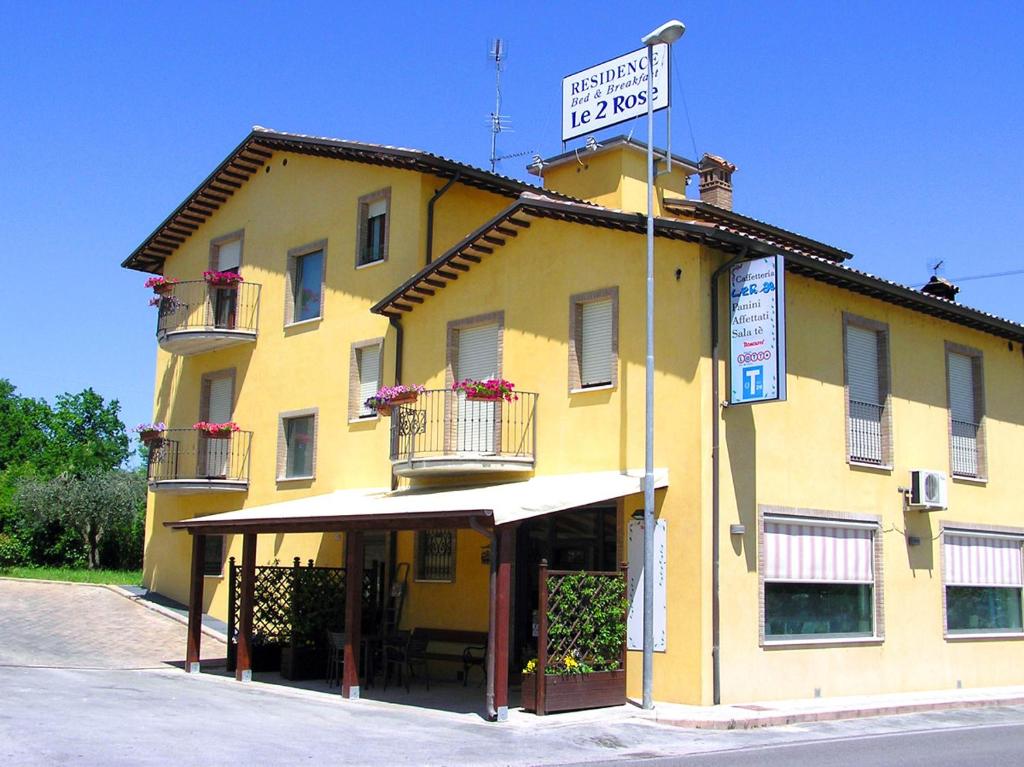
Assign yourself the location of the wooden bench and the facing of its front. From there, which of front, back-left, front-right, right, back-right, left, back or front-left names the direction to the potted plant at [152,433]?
right

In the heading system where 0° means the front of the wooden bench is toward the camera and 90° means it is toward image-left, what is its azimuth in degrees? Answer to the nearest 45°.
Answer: approximately 45°

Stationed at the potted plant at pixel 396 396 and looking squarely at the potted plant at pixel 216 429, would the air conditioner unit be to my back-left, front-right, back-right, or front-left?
back-right

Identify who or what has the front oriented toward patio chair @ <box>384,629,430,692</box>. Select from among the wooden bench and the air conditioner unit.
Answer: the wooden bench

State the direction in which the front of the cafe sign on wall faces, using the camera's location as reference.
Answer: facing the viewer and to the left of the viewer

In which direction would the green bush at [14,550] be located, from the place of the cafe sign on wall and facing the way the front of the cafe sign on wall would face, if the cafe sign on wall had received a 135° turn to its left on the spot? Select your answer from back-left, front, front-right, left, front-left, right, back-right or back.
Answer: back-left

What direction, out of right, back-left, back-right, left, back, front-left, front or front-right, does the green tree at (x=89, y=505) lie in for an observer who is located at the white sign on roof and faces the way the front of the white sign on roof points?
right

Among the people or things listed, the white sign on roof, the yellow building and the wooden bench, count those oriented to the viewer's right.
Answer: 0

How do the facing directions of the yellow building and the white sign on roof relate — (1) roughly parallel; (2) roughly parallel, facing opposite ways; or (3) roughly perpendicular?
roughly parallel

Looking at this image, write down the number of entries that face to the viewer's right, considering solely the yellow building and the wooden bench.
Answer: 0

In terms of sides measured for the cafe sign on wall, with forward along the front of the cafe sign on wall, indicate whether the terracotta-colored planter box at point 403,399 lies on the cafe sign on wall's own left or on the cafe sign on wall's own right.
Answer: on the cafe sign on wall's own right

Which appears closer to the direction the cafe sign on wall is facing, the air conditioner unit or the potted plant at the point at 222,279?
the potted plant

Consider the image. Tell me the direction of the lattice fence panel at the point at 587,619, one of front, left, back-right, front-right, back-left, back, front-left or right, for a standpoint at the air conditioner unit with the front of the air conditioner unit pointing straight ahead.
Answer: right

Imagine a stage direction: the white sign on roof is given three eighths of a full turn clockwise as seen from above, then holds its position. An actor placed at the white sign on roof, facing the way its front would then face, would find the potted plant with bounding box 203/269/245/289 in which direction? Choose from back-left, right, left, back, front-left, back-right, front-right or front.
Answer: front-left

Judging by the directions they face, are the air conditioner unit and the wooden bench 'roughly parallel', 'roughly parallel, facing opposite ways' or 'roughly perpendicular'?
roughly perpendicular
